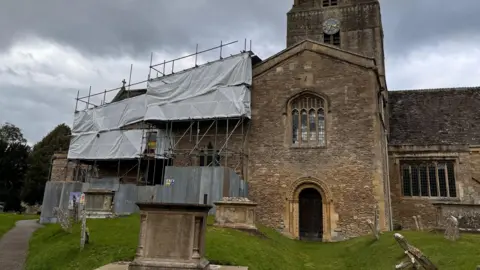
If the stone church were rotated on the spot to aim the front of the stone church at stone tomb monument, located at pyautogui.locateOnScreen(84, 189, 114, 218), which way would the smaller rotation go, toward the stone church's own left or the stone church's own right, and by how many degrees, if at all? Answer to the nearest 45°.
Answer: approximately 90° to the stone church's own right

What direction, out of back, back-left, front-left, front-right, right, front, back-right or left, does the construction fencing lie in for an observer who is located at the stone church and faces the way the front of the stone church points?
right

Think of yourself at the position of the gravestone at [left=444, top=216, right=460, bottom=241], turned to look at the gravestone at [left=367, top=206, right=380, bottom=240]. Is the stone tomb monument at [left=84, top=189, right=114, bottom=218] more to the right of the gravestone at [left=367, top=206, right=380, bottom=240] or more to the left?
right

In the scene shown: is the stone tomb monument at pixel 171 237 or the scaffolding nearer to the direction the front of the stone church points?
the stone tomb monument

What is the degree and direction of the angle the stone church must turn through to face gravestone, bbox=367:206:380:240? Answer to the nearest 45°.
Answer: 0° — it already faces it

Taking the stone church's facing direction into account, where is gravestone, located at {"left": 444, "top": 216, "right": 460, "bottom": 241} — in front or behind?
in front

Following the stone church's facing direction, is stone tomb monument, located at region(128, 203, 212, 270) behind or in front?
in front

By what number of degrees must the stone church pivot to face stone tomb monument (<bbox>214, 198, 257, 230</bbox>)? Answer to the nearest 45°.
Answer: approximately 45° to its right

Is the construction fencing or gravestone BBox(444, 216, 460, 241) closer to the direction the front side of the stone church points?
the gravestone

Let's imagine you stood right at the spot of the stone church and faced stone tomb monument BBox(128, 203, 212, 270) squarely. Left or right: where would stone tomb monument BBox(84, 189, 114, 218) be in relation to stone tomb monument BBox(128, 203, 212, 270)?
right

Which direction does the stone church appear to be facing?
toward the camera

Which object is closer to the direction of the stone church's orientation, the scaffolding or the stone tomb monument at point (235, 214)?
the stone tomb monument
